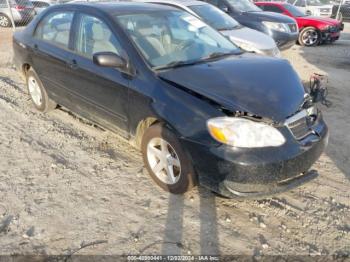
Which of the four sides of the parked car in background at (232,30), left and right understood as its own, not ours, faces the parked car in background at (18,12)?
back

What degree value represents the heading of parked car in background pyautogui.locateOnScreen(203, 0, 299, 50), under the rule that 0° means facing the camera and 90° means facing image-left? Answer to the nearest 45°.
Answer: approximately 315°

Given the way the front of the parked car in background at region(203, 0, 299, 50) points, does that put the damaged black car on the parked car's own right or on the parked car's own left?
on the parked car's own right

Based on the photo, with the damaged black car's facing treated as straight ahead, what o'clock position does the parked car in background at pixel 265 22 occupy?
The parked car in background is roughly at 8 o'clock from the damaged black car.

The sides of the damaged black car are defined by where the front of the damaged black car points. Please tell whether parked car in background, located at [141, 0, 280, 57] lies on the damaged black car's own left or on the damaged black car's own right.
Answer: on the damaged black car's own left

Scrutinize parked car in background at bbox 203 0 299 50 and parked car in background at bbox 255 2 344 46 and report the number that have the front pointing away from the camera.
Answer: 0

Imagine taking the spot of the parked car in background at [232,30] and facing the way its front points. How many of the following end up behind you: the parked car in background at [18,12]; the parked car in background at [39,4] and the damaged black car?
2

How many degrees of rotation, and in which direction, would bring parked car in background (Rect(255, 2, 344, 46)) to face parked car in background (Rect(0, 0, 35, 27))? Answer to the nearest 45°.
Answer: approximately 135° to its right
